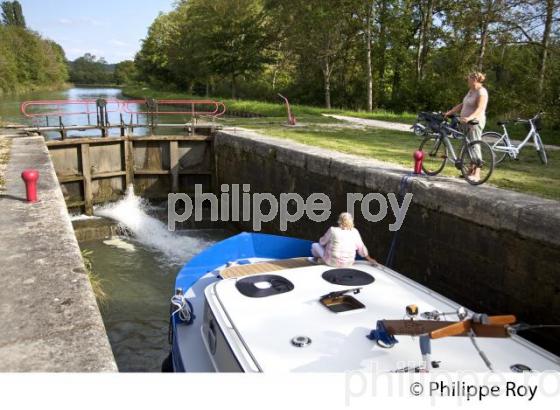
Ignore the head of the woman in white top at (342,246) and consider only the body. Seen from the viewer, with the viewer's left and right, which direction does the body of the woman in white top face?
facing away from the viewer

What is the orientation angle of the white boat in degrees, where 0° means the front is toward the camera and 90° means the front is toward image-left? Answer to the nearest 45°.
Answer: approximately 135°

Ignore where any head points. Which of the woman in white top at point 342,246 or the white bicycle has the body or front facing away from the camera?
the woman in white top

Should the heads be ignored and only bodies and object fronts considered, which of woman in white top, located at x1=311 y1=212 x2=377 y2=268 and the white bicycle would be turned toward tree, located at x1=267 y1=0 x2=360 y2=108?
the woman in white top

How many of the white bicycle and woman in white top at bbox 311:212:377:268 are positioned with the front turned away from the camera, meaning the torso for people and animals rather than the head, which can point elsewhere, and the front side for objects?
1

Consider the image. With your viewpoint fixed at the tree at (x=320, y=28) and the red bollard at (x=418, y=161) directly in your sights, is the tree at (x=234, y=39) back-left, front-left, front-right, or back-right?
back-right

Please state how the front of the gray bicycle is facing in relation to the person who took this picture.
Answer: facing away from the viewer and to the left of the viewer

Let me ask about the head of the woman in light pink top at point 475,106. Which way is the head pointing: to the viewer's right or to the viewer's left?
to the viewer's left

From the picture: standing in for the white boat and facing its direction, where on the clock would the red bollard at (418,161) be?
The red bollard is roughly at 2 o'clock from the white boat.

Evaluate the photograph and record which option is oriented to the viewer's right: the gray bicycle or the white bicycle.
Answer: the white bicycle

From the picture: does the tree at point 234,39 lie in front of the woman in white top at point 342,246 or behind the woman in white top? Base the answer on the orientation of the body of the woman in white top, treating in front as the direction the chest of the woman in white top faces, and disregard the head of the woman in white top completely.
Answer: in front

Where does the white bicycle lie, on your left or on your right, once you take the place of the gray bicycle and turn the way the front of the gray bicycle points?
on your right

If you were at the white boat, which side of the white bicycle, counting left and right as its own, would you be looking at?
right

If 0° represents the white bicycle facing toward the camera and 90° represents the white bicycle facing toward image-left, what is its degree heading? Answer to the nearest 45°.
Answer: approximately 270°

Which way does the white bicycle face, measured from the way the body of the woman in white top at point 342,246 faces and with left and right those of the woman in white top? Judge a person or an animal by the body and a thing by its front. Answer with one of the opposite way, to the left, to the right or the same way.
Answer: to the right
